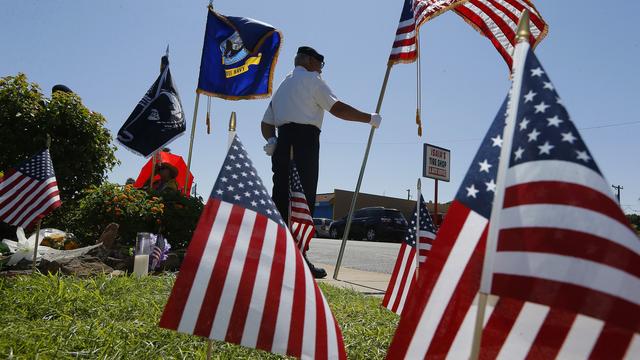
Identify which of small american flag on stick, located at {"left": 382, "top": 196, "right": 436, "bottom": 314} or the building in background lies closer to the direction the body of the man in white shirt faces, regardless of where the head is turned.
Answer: the building in background

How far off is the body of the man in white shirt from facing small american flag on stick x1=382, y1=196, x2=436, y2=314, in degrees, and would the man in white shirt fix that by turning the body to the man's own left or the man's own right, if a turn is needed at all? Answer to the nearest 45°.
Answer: approximately 90° to the man's own right

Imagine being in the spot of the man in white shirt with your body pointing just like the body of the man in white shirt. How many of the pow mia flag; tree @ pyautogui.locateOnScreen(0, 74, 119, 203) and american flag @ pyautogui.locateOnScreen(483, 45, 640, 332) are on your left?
2

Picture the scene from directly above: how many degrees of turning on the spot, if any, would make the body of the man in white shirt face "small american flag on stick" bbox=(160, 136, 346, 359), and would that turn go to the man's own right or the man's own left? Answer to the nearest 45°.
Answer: approximately 135° to the man's own right

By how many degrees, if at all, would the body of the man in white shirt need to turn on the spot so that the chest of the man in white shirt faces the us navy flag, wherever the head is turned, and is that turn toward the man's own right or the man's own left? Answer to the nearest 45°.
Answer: approximately 90° to the man's own left

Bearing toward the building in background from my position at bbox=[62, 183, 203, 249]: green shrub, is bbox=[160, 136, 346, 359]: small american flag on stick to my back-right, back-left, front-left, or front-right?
back-right

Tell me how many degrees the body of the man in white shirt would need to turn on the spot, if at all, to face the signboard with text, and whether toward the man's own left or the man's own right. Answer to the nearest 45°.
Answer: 0° — they already face it

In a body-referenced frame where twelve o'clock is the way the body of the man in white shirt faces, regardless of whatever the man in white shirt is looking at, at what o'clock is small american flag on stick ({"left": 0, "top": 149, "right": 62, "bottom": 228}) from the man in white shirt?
The small american flag on stick is roughly at 7 o'clock from the man in white shirt.

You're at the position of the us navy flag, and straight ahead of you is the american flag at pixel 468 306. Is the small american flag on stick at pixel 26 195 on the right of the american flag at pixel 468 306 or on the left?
right

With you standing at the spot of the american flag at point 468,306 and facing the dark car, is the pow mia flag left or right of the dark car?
left

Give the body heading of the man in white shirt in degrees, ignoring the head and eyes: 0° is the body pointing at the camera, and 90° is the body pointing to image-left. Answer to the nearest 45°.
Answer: approximately 225°
